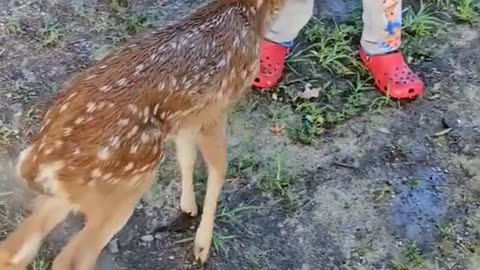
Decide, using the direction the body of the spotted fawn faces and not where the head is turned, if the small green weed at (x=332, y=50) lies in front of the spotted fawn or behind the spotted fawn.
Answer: in front

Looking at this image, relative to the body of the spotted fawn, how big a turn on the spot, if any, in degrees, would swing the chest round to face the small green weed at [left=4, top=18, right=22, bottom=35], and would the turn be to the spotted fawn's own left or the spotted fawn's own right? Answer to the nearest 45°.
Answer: approximately 45° to the spotted fawn's own left

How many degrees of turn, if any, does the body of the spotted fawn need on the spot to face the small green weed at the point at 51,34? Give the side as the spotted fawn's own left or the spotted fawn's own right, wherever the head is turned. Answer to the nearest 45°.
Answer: approximately 45° to the spotted fawn's own left

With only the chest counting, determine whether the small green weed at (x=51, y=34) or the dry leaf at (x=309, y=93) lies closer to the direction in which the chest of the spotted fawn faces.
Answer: the dry leaf

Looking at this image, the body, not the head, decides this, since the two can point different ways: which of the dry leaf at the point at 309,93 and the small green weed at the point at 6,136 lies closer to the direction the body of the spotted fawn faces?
the dry leaf

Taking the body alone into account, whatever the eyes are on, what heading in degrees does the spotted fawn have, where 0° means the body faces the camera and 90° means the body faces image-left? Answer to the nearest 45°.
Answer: approximately 225°

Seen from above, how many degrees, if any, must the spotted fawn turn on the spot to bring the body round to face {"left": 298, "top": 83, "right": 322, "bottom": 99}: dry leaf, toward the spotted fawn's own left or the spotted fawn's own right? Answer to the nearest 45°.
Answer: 0° — it already faces it

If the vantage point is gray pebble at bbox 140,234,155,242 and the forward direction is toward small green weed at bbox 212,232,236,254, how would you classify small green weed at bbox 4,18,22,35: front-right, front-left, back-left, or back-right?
back-left
